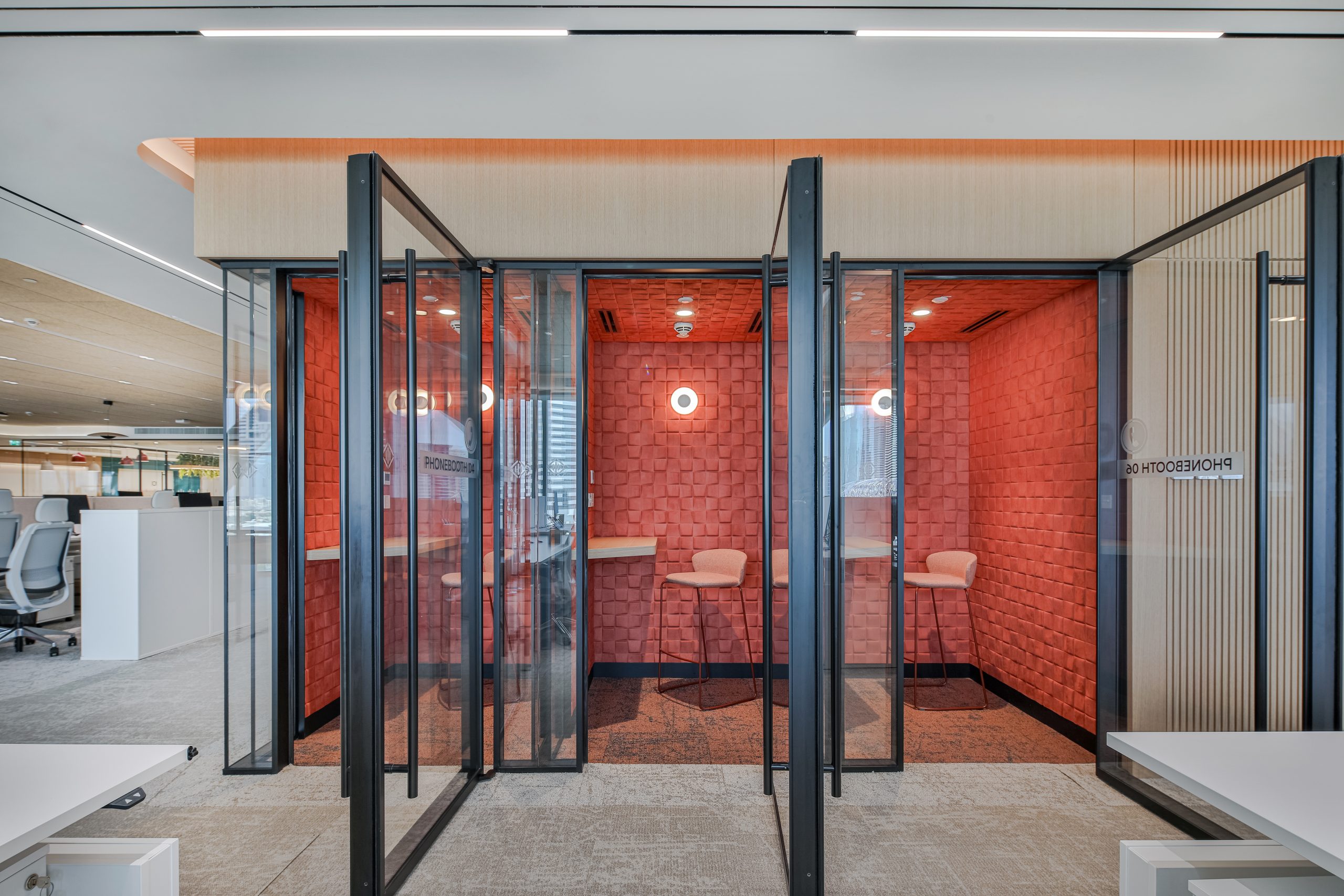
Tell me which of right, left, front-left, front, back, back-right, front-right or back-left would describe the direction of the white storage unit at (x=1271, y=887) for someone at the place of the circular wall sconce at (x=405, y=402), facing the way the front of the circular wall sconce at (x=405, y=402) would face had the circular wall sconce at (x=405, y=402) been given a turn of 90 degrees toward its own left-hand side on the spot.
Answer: front-right

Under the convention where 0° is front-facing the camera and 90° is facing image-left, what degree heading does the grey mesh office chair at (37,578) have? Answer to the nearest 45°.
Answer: approximately 135°

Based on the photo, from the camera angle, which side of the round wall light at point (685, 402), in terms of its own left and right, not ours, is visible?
front

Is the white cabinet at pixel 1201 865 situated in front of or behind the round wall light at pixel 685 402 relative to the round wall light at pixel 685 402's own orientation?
in front

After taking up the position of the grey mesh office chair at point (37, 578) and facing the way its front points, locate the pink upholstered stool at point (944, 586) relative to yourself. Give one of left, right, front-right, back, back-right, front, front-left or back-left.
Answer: back
